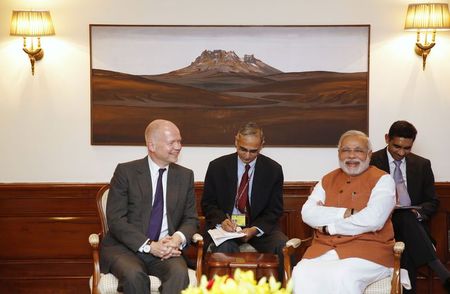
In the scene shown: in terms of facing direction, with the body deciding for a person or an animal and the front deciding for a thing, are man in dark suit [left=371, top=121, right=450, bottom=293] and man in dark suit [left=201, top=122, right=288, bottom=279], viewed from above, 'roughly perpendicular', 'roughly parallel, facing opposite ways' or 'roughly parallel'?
roughly parallel

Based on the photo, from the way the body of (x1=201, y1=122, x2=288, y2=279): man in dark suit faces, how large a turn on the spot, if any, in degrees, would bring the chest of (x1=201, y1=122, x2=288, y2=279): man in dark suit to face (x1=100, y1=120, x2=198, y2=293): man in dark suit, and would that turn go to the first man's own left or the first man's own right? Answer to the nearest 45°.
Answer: approximately 45° to the first man's own right

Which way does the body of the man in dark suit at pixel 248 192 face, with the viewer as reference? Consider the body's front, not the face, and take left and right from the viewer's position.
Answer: facing the viewer

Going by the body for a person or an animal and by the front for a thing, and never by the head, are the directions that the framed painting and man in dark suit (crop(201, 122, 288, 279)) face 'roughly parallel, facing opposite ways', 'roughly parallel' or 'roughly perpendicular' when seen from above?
roughly parallel

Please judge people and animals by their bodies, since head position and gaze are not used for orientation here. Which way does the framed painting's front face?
toward the camera

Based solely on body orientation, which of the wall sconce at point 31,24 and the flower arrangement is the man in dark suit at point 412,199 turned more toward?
the flower arrangement

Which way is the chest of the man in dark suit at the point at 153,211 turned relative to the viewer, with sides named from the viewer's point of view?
facing the viewer and to the right of the viewer

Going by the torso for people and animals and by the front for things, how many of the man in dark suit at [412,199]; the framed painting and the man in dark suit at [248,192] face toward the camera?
3

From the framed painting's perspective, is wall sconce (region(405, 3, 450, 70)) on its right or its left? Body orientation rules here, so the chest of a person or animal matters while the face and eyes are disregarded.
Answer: on its left

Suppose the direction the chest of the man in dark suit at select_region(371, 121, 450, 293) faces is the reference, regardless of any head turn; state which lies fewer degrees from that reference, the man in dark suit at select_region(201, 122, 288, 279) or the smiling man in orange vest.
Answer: the smiling man in orange vest

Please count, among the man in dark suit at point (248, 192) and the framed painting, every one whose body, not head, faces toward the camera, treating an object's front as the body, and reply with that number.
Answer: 2

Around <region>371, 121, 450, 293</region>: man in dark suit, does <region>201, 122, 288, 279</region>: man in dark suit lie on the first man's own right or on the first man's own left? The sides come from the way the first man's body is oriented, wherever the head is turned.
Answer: on the first man's own right

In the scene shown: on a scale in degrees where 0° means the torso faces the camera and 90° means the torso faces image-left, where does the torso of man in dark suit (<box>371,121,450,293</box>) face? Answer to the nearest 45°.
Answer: approximately 0°

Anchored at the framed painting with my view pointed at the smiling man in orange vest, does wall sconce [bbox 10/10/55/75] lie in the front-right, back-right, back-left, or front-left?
back-right
